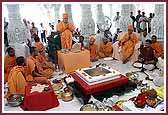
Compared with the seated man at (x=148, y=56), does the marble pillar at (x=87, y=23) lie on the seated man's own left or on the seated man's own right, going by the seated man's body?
on the seated man's own right

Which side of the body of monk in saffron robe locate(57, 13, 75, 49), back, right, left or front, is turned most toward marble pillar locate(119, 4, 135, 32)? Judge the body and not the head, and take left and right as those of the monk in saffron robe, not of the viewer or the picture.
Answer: left

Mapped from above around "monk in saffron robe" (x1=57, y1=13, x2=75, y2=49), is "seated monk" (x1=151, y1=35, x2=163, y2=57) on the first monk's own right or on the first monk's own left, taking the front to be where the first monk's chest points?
on the first monk's own left

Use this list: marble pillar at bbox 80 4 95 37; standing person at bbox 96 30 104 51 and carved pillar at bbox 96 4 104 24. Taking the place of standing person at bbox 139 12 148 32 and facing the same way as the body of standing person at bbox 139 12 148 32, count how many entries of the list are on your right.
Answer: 3

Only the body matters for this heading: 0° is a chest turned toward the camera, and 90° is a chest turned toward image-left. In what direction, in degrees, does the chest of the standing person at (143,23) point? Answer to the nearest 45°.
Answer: approximately 0°

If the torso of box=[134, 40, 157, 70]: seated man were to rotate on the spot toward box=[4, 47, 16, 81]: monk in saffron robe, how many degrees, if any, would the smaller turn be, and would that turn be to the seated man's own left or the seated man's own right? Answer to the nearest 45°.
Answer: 0° — they already face them

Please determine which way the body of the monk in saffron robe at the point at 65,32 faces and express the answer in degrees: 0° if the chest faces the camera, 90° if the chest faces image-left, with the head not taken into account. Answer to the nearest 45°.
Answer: approximately 0°

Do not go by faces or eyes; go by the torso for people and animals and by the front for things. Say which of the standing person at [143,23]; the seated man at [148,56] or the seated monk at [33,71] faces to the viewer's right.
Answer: the seated monk at [33,71]

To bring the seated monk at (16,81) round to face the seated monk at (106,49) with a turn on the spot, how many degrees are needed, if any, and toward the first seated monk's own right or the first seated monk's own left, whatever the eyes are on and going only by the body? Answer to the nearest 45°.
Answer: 0° — they already face them

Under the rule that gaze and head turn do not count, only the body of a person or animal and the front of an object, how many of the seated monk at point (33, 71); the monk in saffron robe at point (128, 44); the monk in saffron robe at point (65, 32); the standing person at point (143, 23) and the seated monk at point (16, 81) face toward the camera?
3

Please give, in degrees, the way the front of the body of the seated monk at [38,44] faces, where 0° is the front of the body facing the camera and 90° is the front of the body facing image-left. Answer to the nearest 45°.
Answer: approximately 315°
